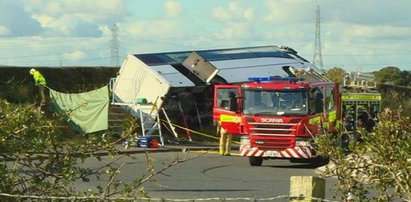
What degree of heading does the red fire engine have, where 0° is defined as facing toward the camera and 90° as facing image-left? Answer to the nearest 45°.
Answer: approximately 0°

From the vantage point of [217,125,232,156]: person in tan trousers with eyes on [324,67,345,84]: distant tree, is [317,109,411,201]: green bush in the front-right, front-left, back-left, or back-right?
back-right

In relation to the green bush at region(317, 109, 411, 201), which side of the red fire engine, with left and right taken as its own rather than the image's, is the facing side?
front

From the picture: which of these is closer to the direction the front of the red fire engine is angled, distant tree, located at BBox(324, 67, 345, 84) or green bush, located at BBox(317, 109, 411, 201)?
the green bush

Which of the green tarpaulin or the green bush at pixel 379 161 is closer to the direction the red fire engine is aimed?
the green bush

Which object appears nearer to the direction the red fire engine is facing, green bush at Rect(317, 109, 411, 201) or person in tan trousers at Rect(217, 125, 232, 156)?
the green bush

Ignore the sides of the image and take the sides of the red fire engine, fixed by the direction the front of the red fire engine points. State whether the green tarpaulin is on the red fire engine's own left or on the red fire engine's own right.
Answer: on the red fire engine's own right

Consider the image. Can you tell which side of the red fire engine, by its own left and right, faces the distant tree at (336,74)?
back

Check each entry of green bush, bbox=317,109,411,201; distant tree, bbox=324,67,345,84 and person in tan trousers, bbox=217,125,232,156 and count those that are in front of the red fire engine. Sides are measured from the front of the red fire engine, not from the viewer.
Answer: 1

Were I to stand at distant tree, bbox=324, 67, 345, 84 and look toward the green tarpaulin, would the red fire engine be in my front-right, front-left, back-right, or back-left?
front-left

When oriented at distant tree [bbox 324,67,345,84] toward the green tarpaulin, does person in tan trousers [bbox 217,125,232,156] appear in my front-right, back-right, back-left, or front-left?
front-left
